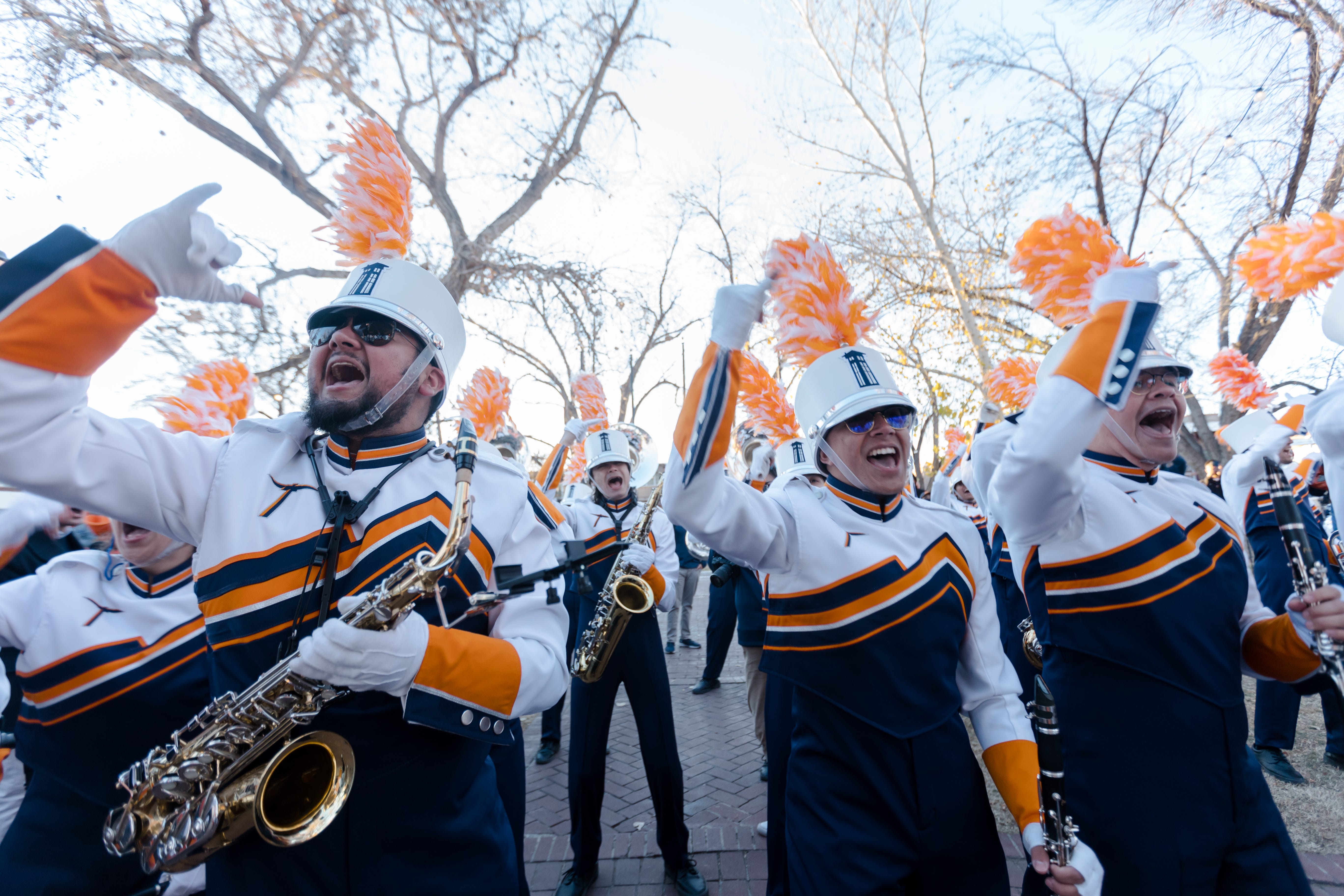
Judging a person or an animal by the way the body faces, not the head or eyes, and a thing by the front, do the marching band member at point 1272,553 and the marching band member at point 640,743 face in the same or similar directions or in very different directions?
same or similar directions

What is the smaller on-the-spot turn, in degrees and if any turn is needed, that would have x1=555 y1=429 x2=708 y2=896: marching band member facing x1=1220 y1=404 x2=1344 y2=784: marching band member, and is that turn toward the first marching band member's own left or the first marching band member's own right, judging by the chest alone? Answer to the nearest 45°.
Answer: approximately 90° to the first marching band member's own left

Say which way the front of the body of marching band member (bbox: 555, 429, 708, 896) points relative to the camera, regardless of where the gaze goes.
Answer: toward the camera

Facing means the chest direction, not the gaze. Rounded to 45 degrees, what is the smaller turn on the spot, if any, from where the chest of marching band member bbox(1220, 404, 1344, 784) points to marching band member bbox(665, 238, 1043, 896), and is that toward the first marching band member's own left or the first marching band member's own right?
approximately 45° to the first marching band member's own right

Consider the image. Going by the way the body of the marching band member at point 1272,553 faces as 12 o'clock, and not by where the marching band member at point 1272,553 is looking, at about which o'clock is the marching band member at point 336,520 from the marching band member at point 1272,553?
the marching band member at point 336,520 is roughly at 2 o'clock from the marching band member at point 1272,553.

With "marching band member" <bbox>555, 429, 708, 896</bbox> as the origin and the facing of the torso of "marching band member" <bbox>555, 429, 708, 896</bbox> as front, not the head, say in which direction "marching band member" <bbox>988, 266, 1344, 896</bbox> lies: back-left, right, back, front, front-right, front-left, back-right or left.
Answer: front-left

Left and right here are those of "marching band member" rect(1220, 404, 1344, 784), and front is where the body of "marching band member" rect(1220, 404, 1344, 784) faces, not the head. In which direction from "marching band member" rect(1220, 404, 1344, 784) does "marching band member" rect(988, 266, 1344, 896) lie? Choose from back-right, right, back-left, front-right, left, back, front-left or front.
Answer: front-right

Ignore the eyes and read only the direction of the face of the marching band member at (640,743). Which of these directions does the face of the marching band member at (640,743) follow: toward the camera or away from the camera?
toward the camera

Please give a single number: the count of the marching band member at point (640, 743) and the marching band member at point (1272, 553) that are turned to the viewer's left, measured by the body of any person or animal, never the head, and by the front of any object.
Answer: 0

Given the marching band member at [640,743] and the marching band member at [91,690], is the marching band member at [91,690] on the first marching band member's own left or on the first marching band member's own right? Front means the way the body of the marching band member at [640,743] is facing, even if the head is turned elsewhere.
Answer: on the first marching band member's own right

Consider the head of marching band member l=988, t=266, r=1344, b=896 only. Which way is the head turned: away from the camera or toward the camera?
toward the camera
